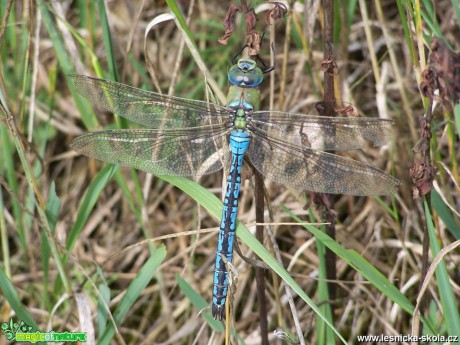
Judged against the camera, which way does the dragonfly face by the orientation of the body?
away from the camera
